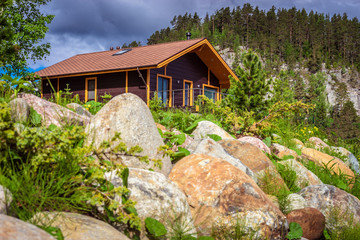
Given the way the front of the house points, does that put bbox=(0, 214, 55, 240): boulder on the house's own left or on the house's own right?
on the house's own right

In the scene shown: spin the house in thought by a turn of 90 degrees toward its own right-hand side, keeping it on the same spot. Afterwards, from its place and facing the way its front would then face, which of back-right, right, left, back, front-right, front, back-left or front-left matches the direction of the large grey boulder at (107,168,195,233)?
front-left

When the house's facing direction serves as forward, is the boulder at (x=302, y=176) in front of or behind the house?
in front
